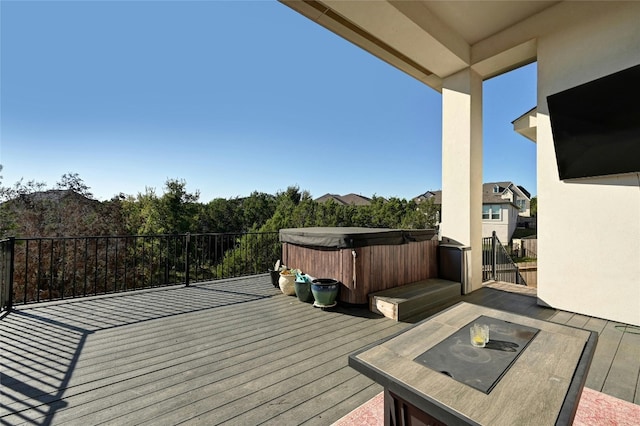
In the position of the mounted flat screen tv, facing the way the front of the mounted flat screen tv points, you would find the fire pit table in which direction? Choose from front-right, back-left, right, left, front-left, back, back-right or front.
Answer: front-left

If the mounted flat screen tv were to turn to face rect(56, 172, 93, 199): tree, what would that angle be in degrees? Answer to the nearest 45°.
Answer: approximately 45° to its right

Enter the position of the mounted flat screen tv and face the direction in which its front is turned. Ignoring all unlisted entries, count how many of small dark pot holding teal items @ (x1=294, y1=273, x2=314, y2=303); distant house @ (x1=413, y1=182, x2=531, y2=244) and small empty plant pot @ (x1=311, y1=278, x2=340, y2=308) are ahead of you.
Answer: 2

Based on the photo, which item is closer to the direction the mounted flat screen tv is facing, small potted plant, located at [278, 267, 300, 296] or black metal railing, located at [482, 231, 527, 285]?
the small potted plant

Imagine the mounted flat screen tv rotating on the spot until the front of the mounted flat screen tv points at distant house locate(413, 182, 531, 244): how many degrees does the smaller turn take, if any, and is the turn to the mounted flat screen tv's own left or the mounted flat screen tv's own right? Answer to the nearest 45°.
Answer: approximately 135° to the mounted flat screen tv's own right

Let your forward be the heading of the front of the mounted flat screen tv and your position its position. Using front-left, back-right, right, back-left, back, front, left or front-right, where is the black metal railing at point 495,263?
right

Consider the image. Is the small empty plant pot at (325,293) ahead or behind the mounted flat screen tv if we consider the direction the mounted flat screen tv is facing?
ahead

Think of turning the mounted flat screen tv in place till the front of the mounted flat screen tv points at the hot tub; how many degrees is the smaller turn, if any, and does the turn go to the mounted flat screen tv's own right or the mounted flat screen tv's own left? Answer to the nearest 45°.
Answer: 0° — it already faces it

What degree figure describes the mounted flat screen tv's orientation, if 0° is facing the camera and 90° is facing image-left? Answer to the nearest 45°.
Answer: approximately 45°

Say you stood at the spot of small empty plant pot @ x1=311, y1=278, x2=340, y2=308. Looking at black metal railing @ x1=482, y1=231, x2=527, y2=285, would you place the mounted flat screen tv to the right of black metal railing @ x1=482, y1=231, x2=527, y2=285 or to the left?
right

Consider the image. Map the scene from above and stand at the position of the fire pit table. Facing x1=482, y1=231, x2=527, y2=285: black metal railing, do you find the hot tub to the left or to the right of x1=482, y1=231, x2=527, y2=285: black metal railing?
left
